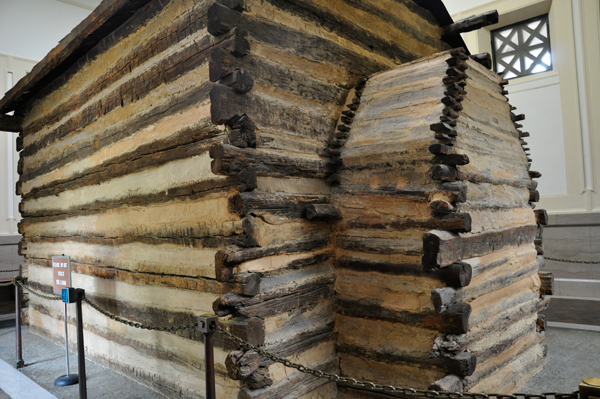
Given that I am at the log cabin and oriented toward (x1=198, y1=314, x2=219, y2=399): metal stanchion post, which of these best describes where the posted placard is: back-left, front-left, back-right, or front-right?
front-right

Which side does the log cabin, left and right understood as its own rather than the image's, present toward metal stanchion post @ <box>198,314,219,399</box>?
back
